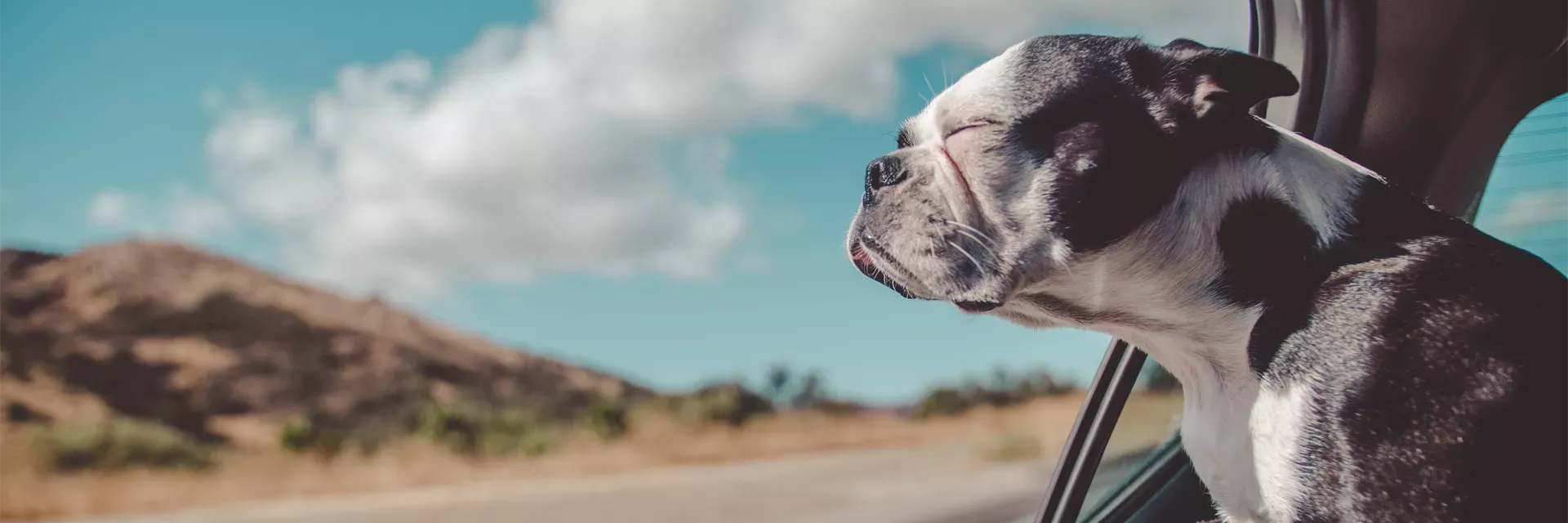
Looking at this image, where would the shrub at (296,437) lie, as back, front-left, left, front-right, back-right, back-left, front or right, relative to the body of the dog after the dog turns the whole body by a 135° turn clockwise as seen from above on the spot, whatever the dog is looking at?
left

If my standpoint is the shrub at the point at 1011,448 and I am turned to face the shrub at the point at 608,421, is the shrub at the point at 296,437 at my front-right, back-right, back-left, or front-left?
front-left

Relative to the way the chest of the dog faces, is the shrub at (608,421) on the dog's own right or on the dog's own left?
on the dog's own right

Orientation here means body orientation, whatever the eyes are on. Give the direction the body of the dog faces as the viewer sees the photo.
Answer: to the viewer's left

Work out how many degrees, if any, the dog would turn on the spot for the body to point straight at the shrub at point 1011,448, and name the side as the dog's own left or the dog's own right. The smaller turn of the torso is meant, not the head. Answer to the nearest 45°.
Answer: approximately 90° to the dog's own right

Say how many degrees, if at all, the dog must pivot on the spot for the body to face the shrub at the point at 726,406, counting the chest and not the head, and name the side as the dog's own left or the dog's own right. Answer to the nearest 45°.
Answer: approximately 45° to the dog's own right

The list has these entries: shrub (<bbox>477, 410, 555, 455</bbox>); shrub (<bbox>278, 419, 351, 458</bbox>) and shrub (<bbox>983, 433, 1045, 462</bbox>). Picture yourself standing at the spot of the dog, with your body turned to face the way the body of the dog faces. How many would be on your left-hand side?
0

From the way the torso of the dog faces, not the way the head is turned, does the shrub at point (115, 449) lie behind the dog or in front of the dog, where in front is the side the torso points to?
in front

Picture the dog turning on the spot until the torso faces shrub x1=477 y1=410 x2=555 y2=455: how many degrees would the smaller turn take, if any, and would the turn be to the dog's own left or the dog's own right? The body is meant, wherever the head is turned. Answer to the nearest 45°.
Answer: approximately 45° to the dog's own right
